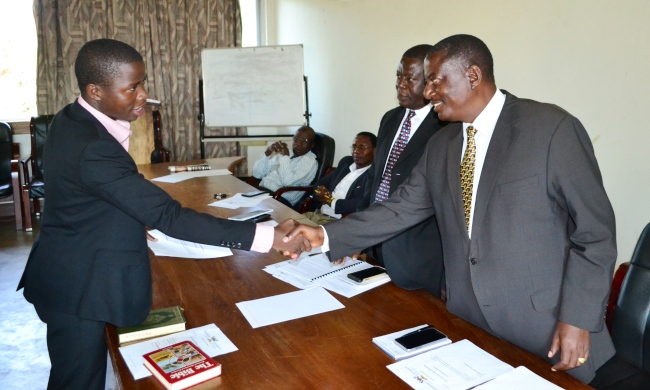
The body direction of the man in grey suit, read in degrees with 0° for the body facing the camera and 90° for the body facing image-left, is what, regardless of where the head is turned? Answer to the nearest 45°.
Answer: approximately 45°

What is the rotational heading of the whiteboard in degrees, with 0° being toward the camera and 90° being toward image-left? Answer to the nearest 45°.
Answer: approximately 0°

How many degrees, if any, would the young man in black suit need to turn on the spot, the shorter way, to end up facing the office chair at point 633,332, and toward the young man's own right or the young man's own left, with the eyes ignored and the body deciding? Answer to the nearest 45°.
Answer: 0° — they already face it

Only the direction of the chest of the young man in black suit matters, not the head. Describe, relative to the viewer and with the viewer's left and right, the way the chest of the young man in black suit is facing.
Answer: facing to the right of the viewer

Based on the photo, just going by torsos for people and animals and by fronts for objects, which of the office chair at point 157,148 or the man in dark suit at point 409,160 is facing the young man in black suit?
the man in dark suit

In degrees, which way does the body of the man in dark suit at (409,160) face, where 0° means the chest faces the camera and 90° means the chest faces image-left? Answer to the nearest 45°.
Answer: approximately 45°

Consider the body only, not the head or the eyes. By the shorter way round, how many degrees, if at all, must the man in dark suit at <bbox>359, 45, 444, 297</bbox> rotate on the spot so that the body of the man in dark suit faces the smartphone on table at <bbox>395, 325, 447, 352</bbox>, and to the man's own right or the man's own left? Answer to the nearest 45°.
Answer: approximately 45° to the man's own left

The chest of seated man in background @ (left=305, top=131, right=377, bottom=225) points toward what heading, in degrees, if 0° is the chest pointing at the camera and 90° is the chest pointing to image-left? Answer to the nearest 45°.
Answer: approximately 45°

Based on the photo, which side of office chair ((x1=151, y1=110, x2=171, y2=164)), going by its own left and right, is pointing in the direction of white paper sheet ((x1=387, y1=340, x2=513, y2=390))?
right

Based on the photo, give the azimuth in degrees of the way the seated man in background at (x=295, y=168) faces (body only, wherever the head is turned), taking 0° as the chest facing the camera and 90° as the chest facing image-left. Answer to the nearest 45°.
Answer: approximately 45°

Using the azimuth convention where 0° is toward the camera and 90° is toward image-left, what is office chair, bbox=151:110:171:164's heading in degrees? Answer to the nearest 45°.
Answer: approximately 270°

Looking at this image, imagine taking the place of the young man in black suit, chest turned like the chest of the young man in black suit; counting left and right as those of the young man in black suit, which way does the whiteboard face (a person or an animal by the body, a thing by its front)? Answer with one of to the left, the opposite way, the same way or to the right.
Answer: to the right
